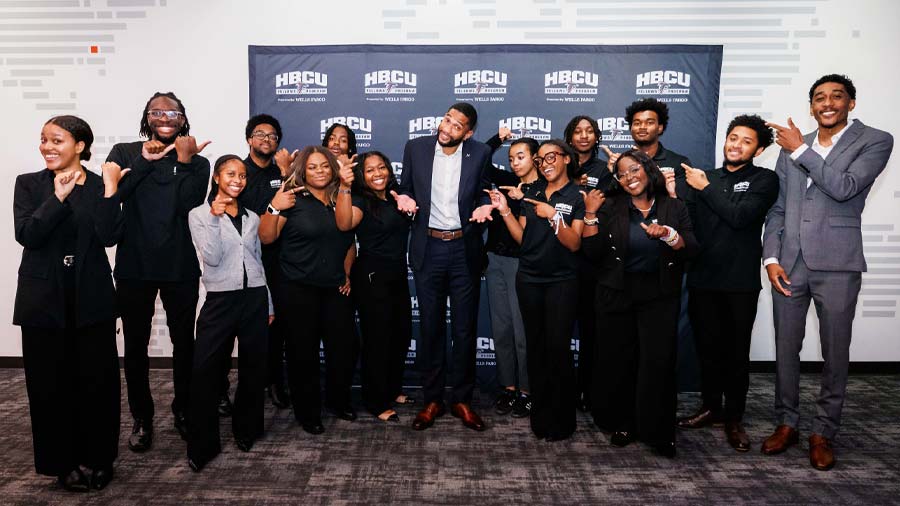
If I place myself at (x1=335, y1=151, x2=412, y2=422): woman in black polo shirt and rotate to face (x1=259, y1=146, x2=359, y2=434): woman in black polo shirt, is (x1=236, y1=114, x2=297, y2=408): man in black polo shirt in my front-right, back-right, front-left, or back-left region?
front-right

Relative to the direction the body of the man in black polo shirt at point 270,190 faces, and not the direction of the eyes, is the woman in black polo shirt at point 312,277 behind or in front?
in front

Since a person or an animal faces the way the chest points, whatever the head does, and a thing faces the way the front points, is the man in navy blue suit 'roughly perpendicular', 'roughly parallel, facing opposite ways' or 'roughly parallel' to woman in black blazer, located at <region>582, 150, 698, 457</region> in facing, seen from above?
roughly parallel

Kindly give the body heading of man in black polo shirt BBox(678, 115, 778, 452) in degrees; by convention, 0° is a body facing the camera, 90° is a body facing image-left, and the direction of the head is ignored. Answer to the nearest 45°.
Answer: approximately 45°

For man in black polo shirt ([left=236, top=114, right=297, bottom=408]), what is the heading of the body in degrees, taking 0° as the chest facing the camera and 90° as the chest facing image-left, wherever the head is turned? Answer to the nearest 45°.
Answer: approximately 315°

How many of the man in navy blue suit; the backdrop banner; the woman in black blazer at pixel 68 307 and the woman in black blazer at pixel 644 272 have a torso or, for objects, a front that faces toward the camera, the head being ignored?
4

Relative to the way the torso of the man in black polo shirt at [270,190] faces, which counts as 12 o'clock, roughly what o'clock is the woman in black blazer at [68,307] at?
The woman in black blazer is roughly at 3 o'clock from the man in black polo shirt.

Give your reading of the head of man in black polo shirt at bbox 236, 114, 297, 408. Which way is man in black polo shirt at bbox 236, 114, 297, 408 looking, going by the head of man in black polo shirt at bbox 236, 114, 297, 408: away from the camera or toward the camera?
toward the camera

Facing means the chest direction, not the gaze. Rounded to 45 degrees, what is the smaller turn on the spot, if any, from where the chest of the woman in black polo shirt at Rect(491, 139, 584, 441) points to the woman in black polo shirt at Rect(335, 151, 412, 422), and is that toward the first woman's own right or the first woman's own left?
approximately 45° to the first woman's own right

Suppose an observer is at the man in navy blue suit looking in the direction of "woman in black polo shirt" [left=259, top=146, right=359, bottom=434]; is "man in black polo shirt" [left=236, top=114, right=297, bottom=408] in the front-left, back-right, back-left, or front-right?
front-right

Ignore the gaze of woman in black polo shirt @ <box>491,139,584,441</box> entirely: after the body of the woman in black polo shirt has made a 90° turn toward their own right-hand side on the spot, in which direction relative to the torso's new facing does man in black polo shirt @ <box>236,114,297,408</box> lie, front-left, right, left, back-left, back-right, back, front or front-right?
front-left

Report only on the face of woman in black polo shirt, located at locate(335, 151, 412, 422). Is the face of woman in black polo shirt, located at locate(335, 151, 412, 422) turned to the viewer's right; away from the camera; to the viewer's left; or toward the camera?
toward the camera

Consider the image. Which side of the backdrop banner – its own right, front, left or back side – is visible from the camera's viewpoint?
front

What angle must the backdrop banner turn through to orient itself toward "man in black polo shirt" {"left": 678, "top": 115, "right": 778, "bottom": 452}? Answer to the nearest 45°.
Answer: approximately 45° to its left
